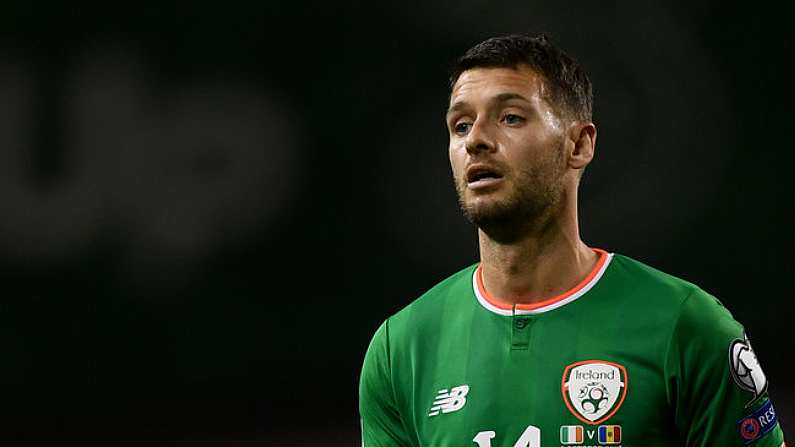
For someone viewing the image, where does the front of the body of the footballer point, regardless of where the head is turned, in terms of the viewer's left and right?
facing the viewer and to the left of the viewer
